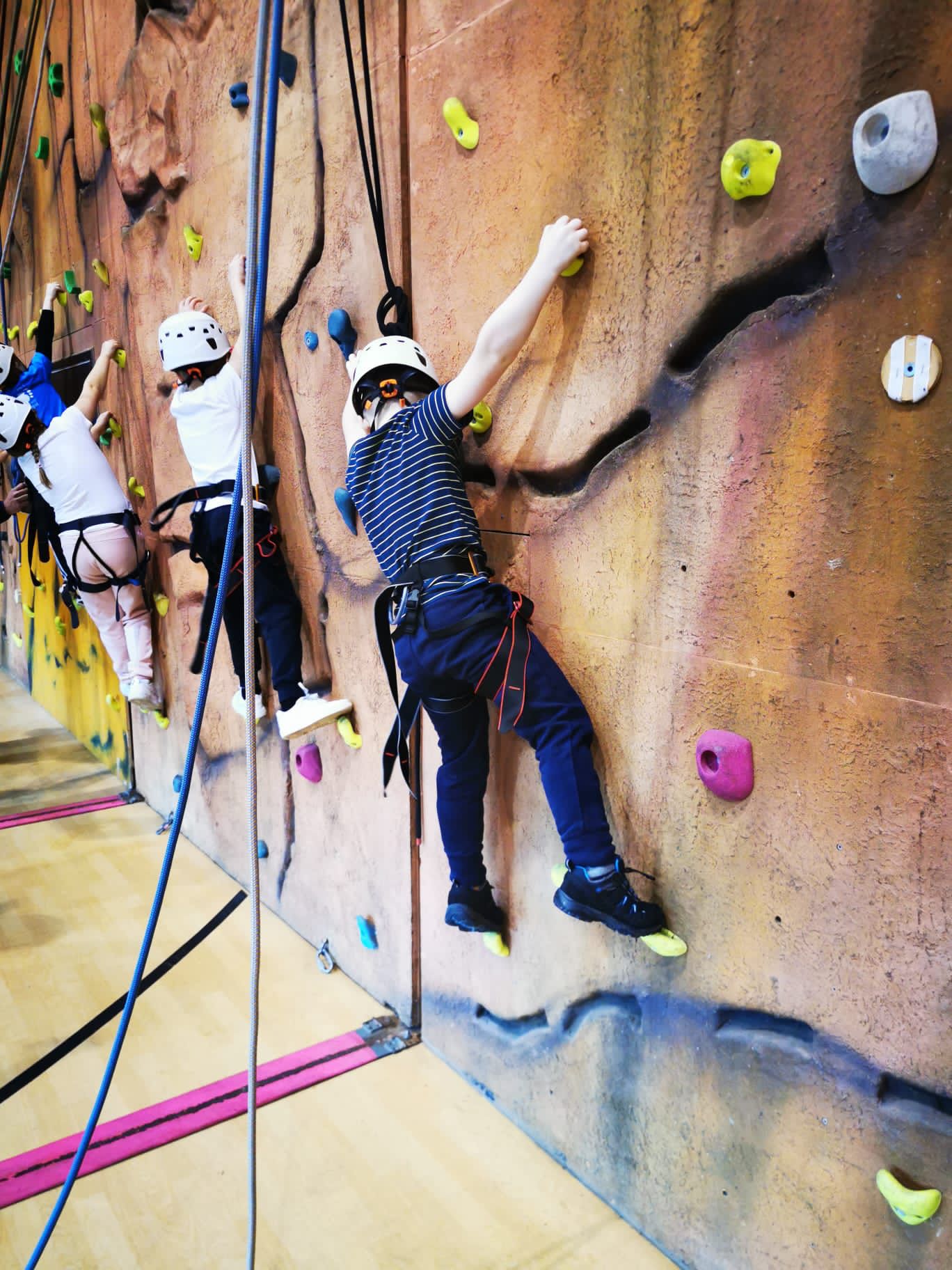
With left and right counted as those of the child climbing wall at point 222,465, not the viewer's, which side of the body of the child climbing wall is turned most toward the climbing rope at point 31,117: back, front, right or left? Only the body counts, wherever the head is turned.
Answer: left

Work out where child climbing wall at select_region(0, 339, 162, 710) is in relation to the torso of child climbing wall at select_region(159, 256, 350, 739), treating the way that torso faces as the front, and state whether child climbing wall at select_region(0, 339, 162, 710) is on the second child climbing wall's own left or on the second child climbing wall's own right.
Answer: on the second child climbing wall's own left

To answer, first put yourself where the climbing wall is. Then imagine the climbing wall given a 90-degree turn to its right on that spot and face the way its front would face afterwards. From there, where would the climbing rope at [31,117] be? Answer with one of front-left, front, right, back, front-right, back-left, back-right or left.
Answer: front

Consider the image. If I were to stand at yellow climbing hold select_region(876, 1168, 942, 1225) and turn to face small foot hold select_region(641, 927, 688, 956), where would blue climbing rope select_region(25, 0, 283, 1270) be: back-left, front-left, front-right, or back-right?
front-left

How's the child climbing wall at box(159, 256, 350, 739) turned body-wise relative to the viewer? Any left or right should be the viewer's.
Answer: facing away from the viewer and to the right of the viewer
